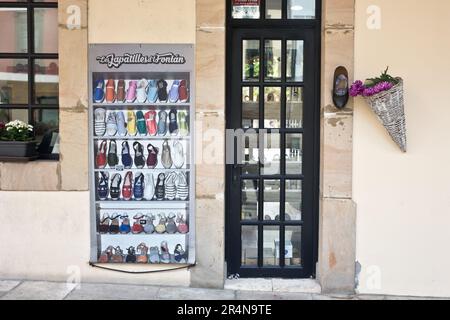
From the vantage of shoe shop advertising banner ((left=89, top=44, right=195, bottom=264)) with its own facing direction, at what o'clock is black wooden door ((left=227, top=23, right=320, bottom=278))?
The black wooden door is roughly at 9 o'clock from the shoe shop advertising banner.

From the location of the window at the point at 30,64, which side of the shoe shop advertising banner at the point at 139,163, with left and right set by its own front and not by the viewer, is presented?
right

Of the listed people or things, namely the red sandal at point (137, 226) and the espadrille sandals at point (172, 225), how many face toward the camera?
2

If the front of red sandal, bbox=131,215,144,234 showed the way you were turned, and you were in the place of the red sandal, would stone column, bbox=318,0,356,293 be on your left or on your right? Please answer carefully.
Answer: on your left

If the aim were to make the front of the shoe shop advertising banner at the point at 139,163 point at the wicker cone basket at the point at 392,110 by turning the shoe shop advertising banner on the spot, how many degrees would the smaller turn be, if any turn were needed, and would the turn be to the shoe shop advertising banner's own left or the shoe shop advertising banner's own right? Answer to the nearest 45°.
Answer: approximately 90° to the shoe shop advertising banner's own left

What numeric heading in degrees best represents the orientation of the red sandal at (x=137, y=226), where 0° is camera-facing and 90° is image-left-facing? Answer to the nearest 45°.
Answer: approximately 0°
